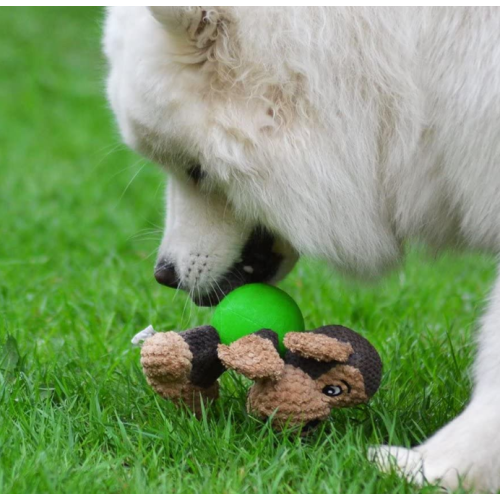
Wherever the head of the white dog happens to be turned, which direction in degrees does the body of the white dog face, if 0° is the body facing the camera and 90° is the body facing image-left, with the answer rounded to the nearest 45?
approximately 90°
